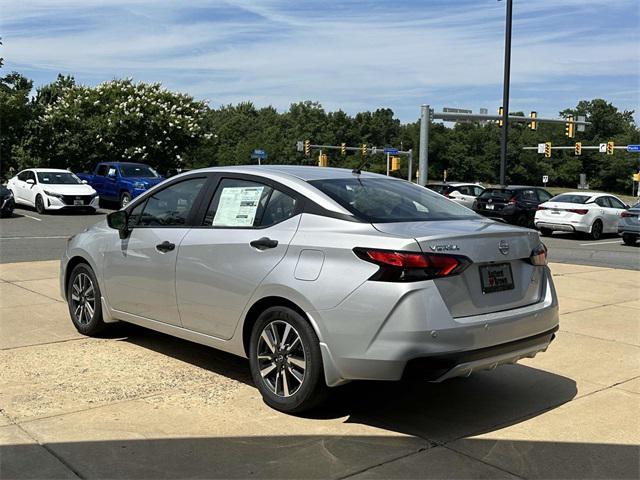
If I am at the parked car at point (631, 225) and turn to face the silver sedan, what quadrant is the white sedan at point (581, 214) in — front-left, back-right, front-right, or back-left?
back-right

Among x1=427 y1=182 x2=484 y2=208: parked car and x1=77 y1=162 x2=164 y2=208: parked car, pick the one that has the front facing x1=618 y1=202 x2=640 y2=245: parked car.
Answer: x1=77 y1=162 x2=164 y2=208: parked car

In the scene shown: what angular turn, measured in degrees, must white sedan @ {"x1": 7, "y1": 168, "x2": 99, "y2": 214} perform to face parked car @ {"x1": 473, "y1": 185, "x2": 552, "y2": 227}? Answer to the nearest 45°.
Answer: approximately 45° to its left

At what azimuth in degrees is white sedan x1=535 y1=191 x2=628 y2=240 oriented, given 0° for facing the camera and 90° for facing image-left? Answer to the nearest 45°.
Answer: approximately 225°

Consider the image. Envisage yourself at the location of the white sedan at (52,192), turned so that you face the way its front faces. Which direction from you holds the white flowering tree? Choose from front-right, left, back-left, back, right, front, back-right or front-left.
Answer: back-left

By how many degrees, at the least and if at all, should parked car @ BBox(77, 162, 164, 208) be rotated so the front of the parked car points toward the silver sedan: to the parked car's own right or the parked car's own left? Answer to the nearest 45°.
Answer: approximately 45° to the parked car's own right

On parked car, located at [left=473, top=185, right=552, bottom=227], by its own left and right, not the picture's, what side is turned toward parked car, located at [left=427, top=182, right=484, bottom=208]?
left

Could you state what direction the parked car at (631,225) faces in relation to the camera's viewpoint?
facing away from the viewer and to the right of the viewer

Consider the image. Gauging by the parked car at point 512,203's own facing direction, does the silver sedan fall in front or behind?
behind

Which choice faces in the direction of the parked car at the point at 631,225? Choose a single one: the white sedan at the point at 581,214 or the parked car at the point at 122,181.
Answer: the parked car at the point at 122,181

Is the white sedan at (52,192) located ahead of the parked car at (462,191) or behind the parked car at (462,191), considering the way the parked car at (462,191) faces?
behind
